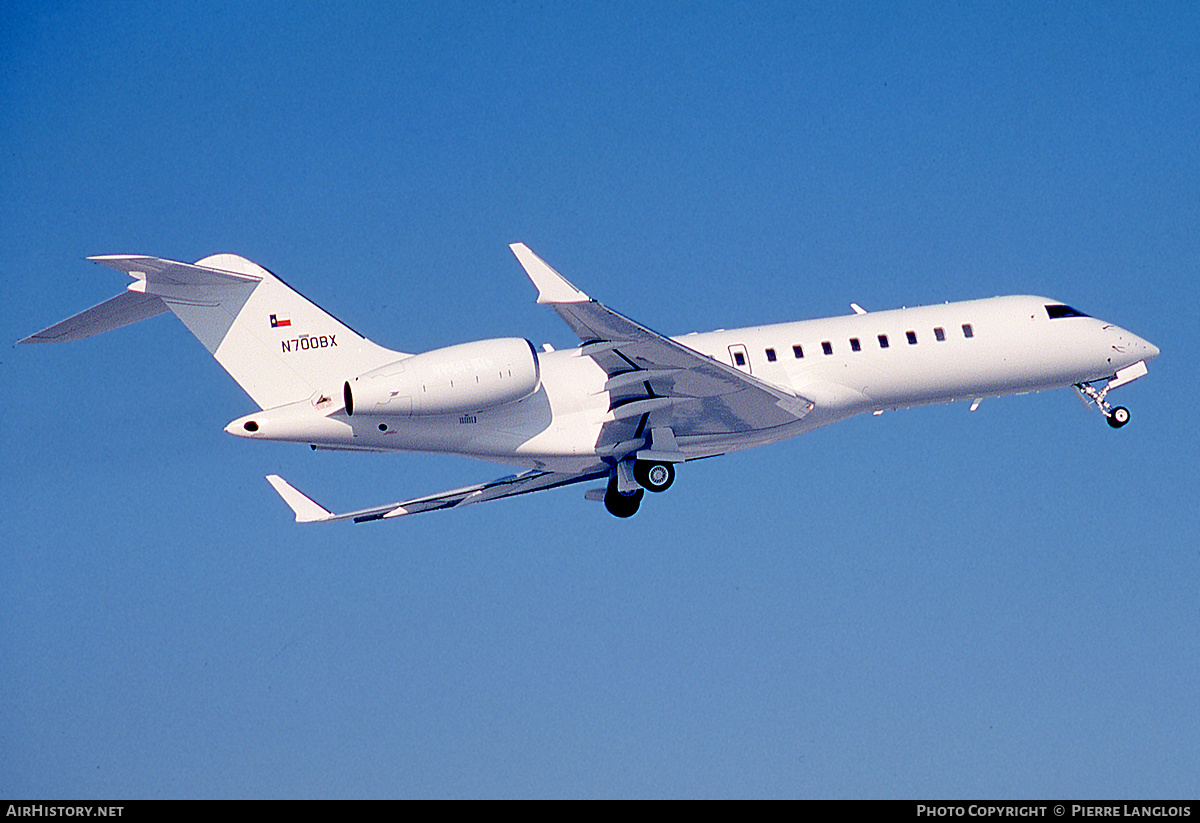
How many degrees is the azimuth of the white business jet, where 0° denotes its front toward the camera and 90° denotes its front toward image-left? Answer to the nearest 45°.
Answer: approximately 270°
